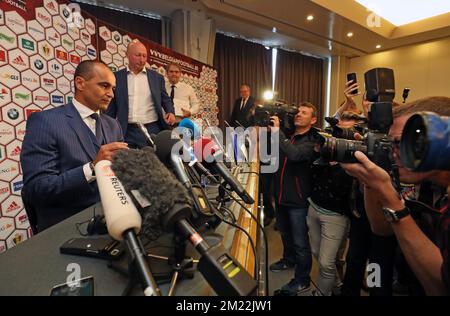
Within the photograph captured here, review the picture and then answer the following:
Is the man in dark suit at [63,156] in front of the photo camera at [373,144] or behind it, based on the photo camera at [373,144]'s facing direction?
in front

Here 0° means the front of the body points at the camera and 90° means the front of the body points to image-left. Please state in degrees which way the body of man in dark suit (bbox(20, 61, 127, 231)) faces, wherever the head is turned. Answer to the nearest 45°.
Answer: approximately 315°

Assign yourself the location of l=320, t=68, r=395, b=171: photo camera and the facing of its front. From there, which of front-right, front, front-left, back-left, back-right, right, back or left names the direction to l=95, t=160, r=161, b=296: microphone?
front-left

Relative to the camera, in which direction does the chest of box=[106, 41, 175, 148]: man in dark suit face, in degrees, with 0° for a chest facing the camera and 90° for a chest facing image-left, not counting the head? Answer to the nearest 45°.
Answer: approximately 0°

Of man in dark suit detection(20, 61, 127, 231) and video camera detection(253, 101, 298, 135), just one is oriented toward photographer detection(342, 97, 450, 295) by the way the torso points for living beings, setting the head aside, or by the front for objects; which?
the man in dark suit

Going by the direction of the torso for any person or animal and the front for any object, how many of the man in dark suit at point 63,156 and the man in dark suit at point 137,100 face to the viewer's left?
0

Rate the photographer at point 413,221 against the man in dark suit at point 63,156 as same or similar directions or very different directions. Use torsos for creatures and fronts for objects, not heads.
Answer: very different directions

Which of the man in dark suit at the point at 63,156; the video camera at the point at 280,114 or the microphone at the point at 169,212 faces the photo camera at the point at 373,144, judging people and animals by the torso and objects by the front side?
the man in dark suit

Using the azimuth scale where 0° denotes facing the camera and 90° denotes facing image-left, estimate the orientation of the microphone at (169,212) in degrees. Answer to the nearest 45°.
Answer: approximately 135°

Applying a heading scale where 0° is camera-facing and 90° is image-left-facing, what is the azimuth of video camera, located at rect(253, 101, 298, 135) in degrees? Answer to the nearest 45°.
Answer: approximately 90°

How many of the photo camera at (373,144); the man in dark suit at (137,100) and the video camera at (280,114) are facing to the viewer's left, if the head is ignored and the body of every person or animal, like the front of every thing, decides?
2

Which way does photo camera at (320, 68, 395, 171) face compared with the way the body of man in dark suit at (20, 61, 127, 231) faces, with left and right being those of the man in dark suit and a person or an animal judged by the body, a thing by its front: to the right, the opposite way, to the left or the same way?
the opposite way

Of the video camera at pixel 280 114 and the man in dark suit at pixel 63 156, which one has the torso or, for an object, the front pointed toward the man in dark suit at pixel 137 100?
the video camera

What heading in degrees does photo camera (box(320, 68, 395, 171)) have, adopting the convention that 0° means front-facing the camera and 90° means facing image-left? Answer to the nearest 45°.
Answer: approximately 90°

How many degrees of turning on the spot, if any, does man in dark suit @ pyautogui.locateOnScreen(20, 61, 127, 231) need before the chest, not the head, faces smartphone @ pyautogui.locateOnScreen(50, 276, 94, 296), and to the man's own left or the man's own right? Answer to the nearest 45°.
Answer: approximately 45° to the man's own right

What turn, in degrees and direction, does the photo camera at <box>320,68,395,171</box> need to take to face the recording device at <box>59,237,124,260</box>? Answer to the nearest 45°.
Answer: approximately 45° to its left
